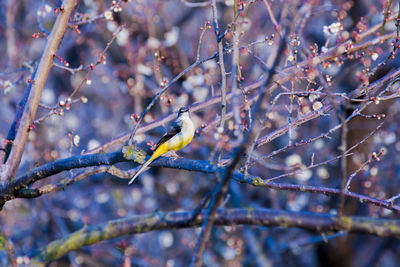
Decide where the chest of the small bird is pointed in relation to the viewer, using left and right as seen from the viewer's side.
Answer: facing the viewer and to the right of the viewer
